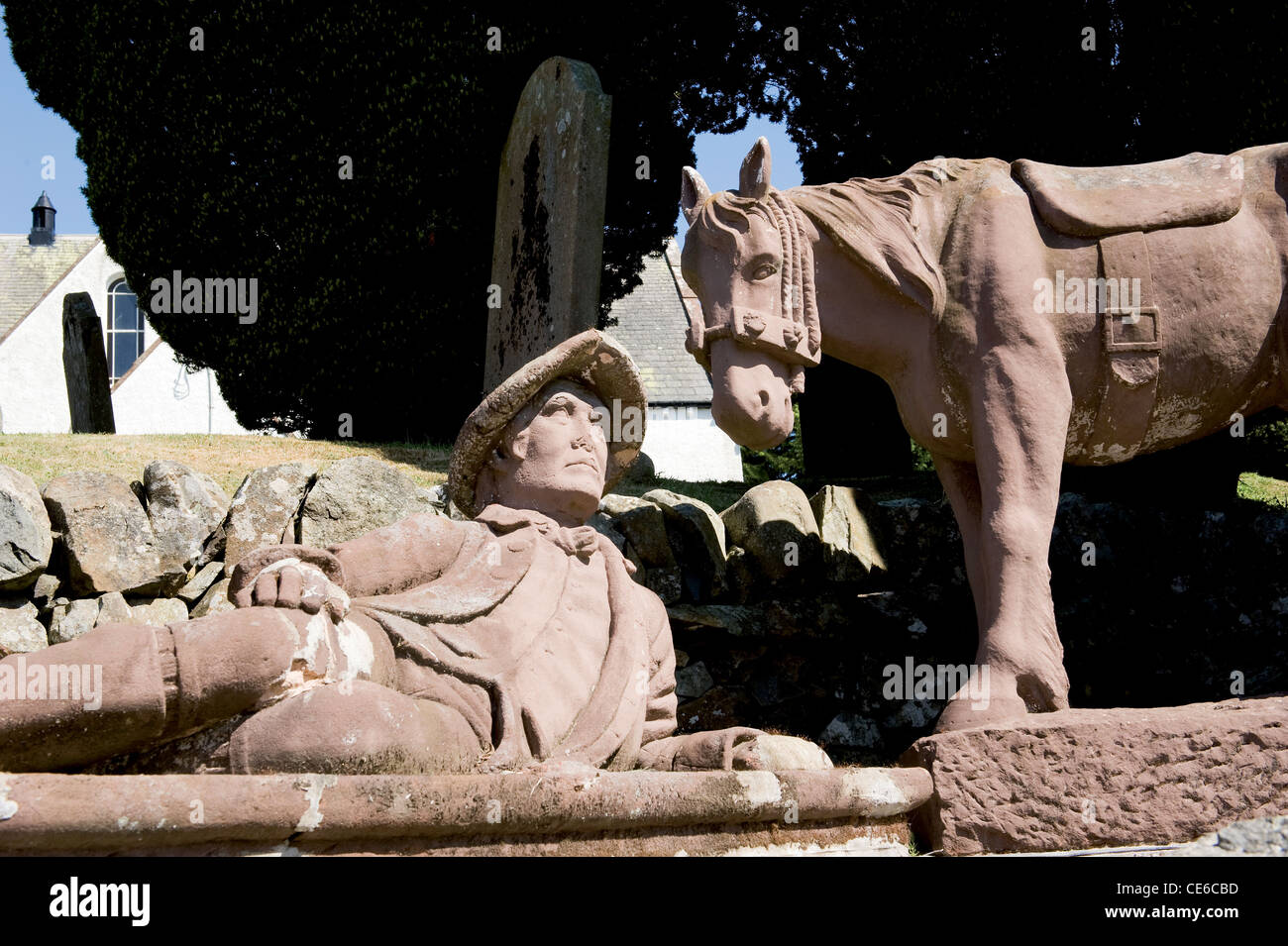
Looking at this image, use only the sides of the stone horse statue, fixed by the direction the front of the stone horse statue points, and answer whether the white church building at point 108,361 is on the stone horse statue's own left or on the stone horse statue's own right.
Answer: on the stone horse statue's own right

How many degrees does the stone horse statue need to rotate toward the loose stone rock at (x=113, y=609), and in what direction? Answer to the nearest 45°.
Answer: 0° — it already faces it

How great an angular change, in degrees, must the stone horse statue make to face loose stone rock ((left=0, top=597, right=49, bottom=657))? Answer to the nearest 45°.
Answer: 0° — it already faces it

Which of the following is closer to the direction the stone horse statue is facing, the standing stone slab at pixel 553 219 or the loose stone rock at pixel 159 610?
the loose stone rock

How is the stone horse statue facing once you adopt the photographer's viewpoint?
facing to the left of the viewer

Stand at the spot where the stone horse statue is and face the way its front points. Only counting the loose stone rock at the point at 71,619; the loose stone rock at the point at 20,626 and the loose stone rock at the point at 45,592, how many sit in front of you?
3

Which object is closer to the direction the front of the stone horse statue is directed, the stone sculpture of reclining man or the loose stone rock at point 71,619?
the loose stone rock

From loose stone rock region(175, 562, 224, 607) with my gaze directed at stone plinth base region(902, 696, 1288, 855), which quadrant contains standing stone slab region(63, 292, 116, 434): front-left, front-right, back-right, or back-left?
back-left

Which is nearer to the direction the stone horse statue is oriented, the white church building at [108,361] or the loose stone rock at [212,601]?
the loose stone rock
